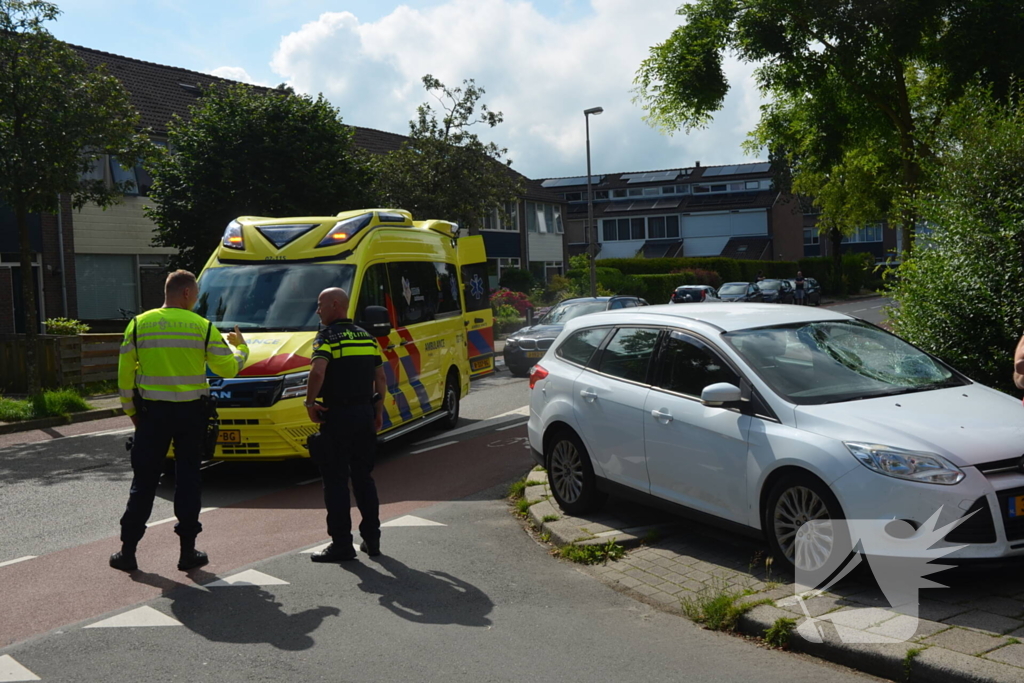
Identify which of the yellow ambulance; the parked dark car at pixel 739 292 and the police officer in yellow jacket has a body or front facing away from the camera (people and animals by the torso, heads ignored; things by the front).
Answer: the police officer in yellow jacket

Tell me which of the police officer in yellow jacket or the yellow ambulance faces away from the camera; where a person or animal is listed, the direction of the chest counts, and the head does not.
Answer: the police officer in yellow jacket

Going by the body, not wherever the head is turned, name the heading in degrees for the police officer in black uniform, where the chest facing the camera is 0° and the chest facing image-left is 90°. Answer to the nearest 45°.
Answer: approximately 135°

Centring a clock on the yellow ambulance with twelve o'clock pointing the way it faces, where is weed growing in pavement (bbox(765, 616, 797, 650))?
The weed growing in pavement is roughly at 10 o'clock from the yellow ambulance.

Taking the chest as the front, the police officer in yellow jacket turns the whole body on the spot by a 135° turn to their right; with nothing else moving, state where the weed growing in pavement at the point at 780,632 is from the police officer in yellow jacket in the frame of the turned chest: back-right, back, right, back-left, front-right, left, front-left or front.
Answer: front

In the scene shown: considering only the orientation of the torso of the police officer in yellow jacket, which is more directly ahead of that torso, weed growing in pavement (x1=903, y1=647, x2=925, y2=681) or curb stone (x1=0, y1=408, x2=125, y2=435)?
the curb stone

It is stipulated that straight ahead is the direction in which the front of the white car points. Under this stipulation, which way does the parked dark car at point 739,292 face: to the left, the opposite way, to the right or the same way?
to the right

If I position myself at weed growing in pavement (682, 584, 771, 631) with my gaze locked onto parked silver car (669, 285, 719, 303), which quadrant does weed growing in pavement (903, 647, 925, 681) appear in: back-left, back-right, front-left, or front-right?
back-right

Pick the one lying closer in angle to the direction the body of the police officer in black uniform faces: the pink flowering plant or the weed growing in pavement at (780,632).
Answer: the pink flowering plant

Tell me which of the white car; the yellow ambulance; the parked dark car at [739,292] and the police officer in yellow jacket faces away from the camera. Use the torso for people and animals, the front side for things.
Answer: the police officer in yellow jacket

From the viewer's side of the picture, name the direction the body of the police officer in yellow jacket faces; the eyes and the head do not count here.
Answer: away from the camera

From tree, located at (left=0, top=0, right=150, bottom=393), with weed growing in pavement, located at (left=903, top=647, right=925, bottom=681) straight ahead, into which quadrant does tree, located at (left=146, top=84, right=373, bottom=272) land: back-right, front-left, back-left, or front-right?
back-left

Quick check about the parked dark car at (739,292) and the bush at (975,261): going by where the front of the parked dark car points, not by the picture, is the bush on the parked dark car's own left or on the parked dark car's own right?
on the parked dark car's own left

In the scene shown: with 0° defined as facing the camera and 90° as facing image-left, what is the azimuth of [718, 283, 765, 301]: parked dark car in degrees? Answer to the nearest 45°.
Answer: approximately 45°

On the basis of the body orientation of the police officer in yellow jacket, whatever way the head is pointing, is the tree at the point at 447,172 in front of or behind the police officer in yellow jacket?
in front

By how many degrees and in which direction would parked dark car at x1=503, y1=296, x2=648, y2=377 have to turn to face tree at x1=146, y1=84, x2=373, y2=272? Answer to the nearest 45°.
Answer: approximately 45° to its right

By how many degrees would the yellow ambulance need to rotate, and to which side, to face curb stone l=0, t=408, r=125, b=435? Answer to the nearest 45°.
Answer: approximately 90° to its right
